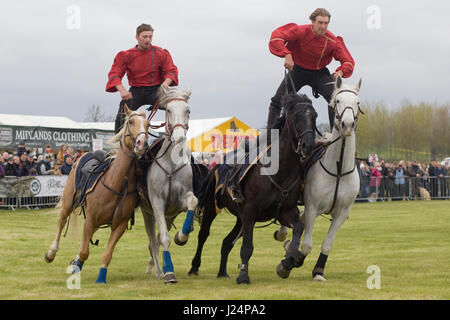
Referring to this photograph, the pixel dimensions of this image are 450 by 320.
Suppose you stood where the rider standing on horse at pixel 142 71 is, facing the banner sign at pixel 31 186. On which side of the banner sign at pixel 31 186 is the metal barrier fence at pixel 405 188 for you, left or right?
right

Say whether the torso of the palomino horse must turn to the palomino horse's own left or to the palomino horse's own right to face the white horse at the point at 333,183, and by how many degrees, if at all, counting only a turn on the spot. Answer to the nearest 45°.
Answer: approximately 45° to the palomino horse's own left

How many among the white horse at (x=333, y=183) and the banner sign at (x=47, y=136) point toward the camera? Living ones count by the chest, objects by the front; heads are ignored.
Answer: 2

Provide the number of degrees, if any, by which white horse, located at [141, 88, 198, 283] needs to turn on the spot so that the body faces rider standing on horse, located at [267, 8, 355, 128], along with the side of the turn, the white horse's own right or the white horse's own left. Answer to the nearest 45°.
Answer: approximately 90° to the white horse's own left

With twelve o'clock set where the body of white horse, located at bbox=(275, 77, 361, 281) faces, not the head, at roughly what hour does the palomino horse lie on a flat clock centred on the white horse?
The palomino horse is roughly at 3 o'clock from the white horse.

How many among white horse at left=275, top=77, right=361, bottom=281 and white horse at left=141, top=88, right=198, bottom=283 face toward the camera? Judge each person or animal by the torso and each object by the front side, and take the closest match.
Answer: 2

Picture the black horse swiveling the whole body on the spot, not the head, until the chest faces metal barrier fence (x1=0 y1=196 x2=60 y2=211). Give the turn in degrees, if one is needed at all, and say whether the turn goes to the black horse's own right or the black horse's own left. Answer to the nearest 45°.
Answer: approximately 180°

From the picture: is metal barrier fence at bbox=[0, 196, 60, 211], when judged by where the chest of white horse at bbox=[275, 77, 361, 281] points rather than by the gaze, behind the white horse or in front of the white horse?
behind

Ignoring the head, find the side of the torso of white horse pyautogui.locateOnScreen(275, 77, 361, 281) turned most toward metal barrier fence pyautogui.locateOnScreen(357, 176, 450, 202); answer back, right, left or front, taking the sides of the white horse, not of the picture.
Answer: back

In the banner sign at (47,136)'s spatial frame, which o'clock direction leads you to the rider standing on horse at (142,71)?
The rider standing on horse is roughly at 12 o'clock from the banner sign.

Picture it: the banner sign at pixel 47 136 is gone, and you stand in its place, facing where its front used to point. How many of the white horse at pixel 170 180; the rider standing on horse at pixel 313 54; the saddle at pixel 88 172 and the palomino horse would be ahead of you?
4

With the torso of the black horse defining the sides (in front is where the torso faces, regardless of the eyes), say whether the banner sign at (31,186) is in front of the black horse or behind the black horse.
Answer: behind
